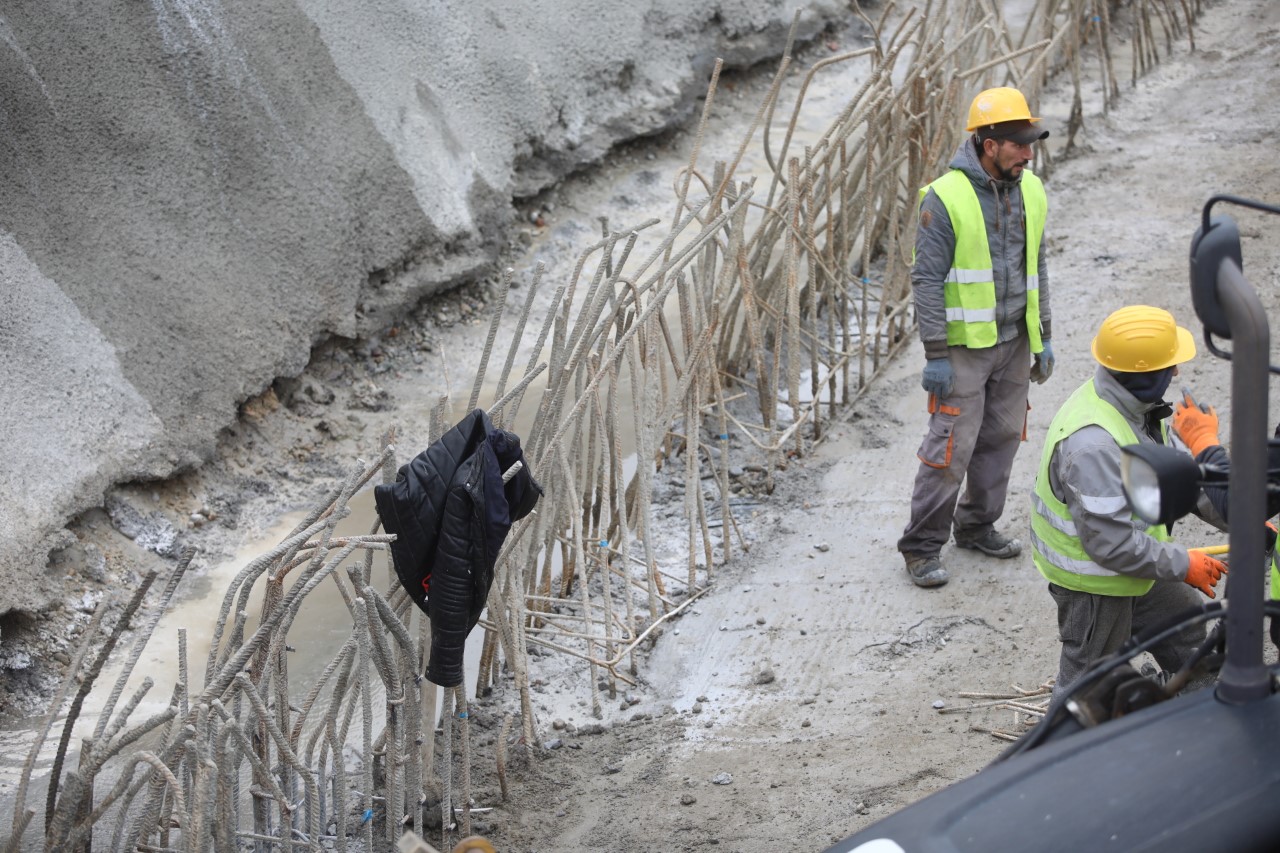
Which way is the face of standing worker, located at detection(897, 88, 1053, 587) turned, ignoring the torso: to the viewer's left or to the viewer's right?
to the viewer's right

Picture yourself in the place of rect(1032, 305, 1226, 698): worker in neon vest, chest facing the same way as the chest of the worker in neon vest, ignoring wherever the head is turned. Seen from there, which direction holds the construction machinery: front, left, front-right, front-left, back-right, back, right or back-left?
right

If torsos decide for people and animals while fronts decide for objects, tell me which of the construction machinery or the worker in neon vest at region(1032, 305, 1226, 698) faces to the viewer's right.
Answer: the worker in neon vest

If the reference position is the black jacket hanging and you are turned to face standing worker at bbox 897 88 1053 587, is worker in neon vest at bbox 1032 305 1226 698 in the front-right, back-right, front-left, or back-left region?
front-right

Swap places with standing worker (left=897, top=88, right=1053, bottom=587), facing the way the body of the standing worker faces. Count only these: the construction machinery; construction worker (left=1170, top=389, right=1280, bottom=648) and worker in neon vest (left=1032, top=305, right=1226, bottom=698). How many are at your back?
0

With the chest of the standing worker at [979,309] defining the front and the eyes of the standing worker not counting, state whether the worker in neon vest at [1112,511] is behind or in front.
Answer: in front

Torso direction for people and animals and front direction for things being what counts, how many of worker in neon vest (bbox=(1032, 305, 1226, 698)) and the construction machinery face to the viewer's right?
1

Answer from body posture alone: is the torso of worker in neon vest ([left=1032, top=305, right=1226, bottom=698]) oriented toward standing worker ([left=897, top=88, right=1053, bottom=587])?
no

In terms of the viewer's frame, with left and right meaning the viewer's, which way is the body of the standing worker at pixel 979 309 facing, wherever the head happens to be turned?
facing the viewer and to the right of the viewer

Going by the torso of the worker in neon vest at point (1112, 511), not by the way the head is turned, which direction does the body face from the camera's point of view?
to the viewer's right
